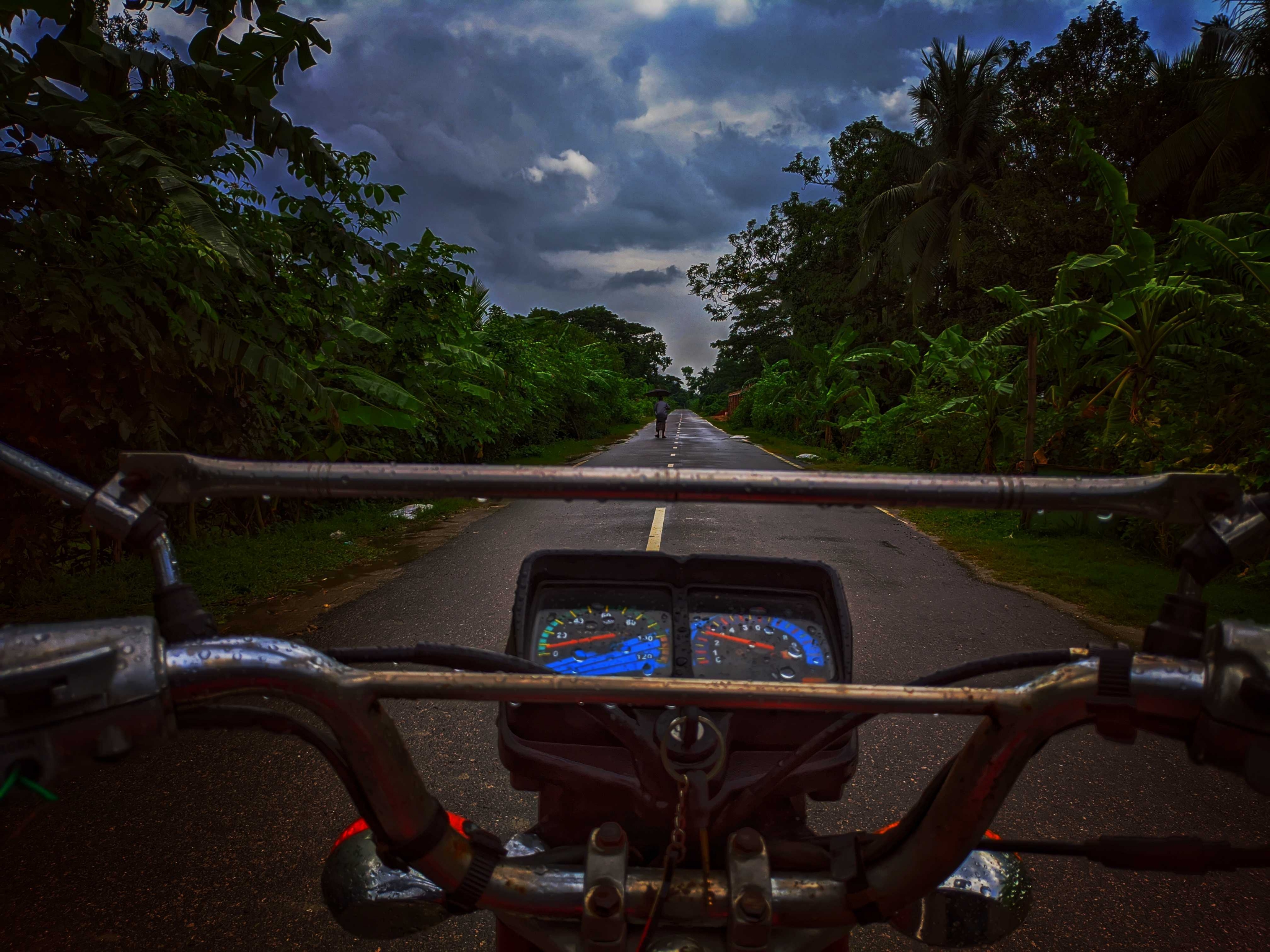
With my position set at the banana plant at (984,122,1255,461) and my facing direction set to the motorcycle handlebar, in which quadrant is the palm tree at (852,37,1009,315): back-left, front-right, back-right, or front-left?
back-right

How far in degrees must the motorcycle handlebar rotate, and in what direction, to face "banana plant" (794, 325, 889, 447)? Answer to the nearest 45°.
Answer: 0° — it already faces it

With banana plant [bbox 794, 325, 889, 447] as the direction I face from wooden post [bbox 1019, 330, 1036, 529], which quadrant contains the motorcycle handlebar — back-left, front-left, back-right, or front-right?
back-left

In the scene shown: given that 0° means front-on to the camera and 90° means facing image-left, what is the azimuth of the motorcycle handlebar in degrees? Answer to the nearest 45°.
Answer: approximately 180°

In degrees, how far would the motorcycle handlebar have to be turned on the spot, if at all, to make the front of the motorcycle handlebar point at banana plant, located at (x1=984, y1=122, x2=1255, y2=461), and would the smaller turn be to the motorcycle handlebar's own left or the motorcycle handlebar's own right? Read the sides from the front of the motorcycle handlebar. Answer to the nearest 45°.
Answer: approximately 45° to the motorcycle handlebar's own right

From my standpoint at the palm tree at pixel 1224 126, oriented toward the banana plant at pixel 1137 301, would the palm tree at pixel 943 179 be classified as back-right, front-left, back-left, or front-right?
back-right
